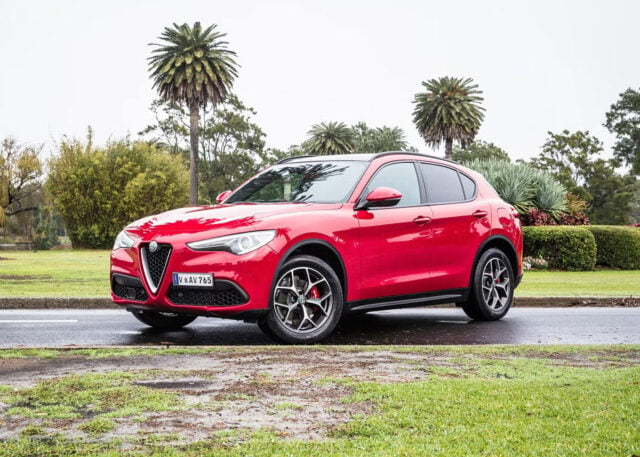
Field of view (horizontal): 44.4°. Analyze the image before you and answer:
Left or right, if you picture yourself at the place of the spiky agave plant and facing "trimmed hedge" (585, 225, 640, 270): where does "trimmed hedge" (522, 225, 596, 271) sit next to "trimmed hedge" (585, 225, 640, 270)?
right

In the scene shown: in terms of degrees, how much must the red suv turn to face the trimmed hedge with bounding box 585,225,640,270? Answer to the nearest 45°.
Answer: approximately 180°

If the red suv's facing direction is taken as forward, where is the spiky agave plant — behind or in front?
behind

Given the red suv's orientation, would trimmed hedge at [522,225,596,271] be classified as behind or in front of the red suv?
behind

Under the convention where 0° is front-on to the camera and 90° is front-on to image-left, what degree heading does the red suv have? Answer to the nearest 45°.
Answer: approximately 45°

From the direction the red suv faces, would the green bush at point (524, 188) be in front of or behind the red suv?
behind
